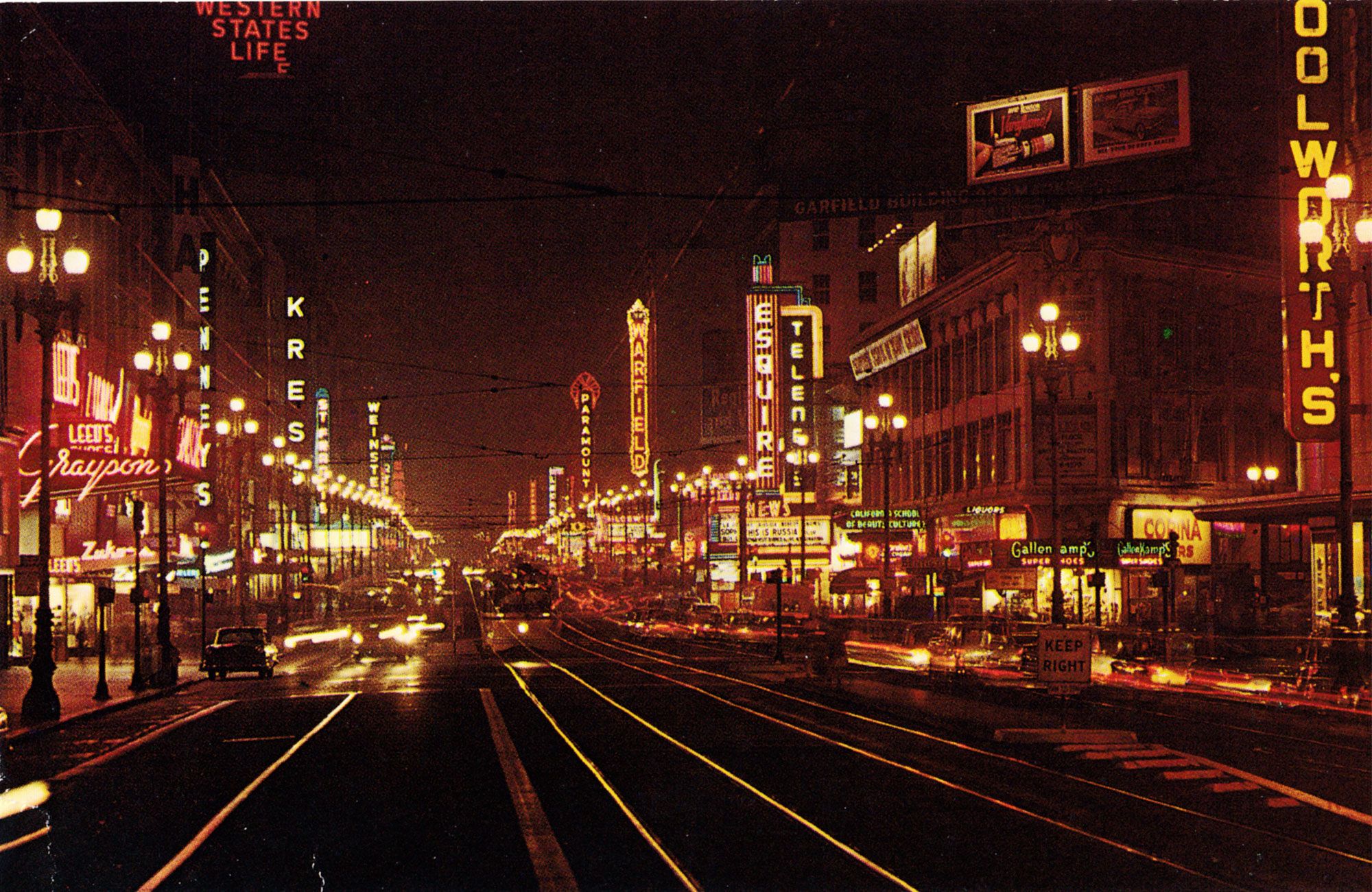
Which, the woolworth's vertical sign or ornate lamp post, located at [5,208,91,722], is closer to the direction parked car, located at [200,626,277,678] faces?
the ornate lamp post

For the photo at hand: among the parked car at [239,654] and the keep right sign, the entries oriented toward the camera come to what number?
2

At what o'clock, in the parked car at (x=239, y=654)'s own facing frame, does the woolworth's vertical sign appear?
The woolworth's vertical sign is roughly at 10 o'clock from the parked car.

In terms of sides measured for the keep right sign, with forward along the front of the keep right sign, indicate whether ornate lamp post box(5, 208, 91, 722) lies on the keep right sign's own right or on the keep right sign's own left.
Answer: on the keep right sign's own right

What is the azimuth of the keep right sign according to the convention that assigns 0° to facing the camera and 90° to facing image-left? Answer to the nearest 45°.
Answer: approximately 0°

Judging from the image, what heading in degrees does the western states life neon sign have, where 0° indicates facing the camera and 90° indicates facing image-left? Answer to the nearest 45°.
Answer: approximately 0°

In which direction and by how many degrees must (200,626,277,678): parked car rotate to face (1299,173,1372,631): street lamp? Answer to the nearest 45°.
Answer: approximately 45° to its left
